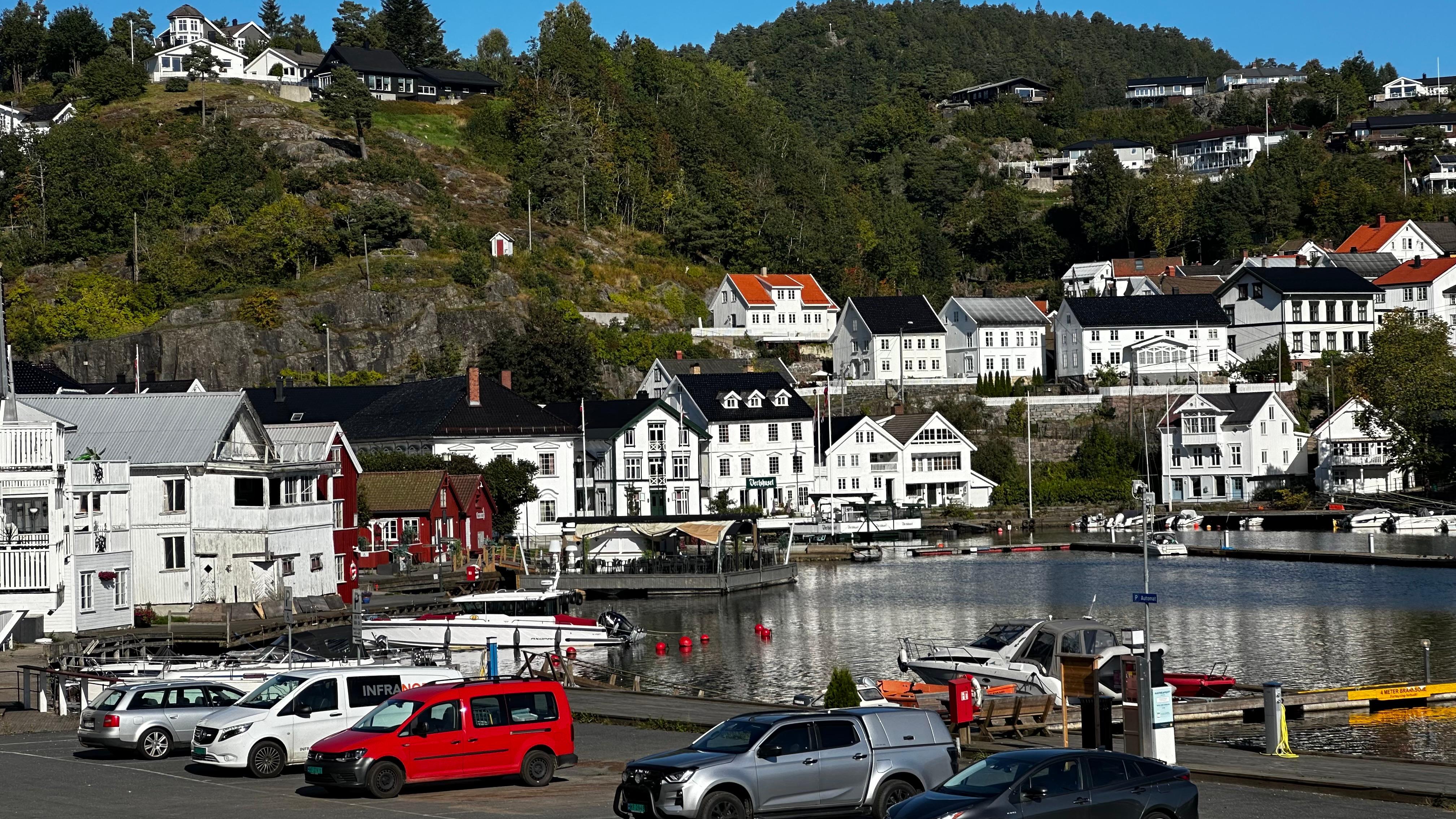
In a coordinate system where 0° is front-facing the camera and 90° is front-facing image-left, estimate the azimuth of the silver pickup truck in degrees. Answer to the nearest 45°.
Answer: approximately 45°

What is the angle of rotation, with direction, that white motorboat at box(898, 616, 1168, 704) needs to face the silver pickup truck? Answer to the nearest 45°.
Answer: approximately 90° to its left

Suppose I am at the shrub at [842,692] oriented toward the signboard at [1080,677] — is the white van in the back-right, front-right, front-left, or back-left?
back-right

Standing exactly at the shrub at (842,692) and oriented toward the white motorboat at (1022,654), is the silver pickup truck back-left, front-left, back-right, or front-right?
back-right

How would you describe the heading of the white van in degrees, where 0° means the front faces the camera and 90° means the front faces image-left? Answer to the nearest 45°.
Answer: approximately 45°

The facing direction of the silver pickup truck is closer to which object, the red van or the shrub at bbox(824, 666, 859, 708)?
the red van

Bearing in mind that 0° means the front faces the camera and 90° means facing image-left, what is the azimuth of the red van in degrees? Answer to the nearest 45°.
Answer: approximately 45°

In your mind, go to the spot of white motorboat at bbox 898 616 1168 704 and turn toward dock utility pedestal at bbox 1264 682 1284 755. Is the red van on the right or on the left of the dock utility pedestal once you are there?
right

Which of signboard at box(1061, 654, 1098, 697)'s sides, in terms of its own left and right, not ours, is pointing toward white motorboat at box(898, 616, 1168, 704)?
back

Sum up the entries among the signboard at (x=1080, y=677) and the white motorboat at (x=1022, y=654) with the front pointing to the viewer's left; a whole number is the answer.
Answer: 1

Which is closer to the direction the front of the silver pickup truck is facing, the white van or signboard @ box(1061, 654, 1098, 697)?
the white van

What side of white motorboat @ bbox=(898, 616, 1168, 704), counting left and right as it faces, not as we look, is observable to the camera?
left
